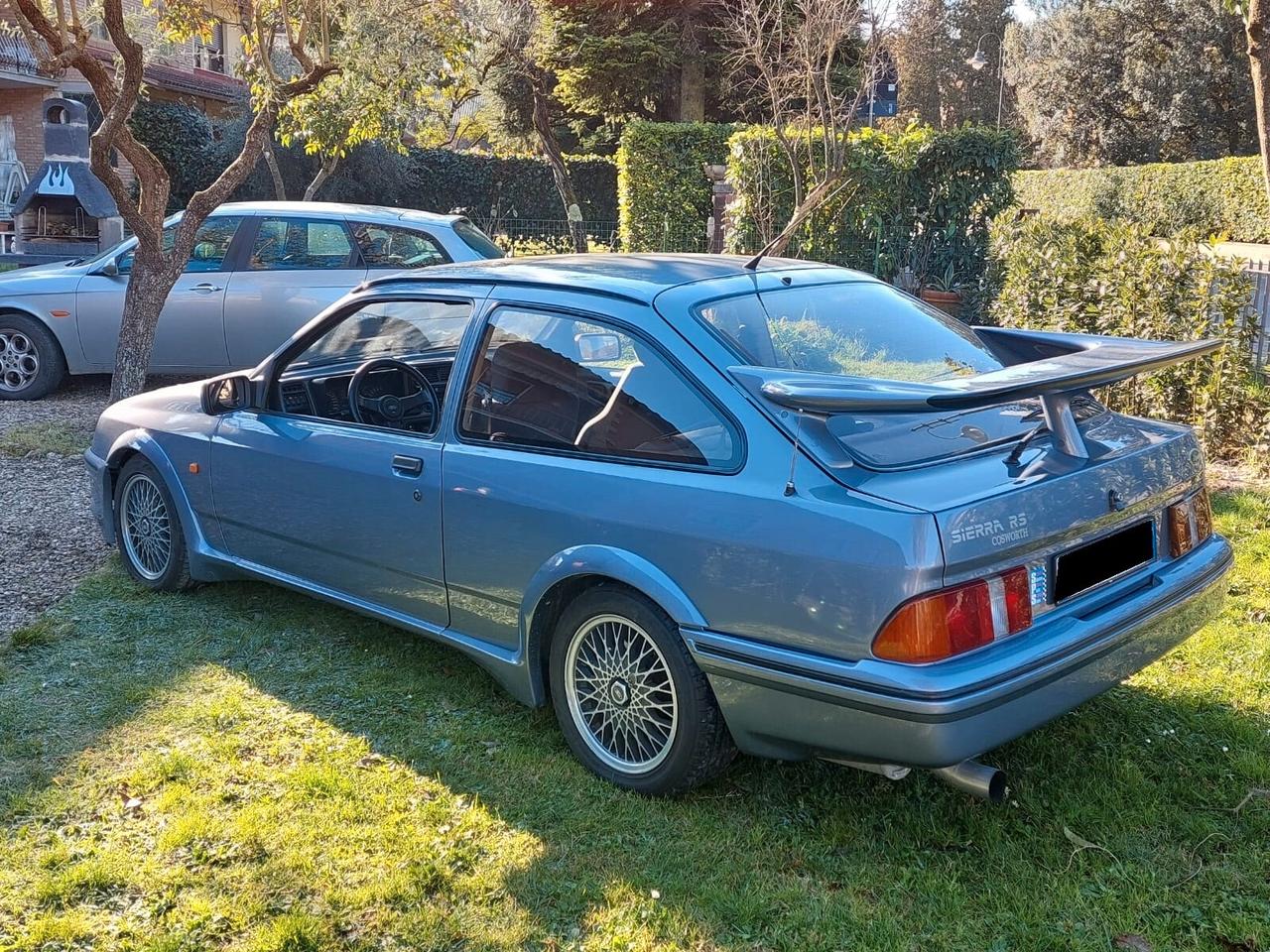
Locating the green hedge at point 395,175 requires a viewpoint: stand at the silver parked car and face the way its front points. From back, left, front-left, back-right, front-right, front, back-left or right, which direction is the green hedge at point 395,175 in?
right

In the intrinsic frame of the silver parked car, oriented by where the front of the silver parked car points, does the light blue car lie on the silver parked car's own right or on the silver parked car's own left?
on the silver parked car's own left

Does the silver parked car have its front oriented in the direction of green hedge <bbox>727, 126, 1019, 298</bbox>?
no

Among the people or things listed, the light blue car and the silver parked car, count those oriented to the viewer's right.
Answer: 0

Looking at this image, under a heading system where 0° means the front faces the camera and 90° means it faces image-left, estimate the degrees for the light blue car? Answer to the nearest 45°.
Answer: approximately 135°

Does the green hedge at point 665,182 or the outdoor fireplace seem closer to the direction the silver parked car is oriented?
the outdoor fireplace

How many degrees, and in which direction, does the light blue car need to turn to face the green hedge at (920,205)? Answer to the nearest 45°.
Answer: approximately 45° to its right

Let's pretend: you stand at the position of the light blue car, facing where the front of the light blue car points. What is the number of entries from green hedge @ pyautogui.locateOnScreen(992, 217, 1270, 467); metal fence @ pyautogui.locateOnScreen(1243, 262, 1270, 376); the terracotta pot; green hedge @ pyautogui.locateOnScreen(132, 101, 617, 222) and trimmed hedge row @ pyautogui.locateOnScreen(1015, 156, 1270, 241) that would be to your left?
0

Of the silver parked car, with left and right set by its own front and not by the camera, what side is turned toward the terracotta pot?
back

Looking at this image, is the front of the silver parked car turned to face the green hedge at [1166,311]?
no

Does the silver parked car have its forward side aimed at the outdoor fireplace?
no

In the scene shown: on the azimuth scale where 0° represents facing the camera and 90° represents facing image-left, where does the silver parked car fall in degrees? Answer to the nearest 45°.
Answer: approximately 90°

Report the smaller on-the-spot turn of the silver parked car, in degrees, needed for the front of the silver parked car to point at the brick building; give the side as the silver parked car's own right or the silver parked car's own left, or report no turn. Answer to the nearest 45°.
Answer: approximately 90° to the silver parked car's own right

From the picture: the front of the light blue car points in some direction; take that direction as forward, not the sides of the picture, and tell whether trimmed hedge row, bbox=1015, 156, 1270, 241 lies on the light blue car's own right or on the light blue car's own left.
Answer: on the light blue car's own right
